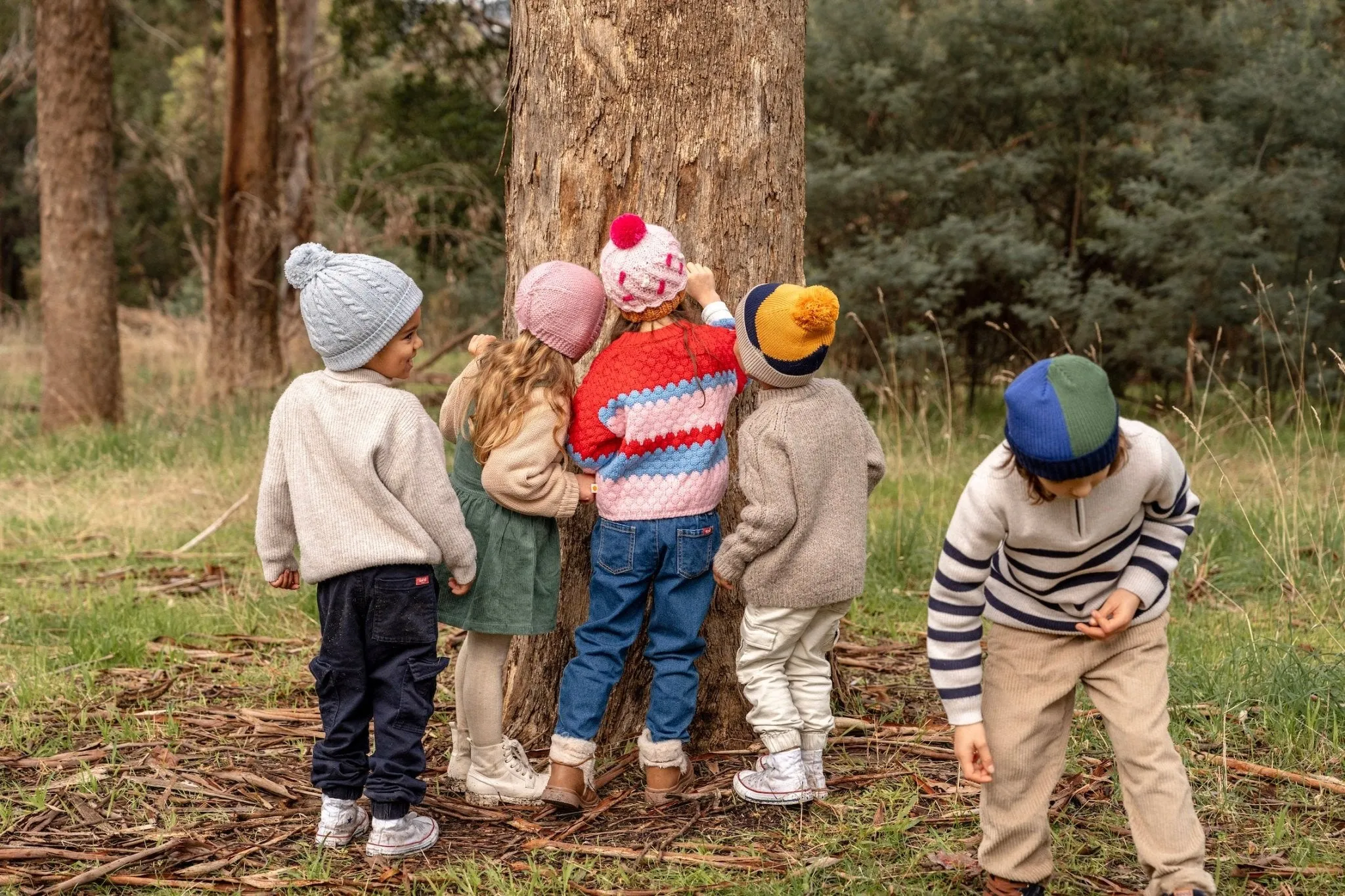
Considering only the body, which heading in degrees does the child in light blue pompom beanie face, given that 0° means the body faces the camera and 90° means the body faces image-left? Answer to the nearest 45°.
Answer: approximately 225°

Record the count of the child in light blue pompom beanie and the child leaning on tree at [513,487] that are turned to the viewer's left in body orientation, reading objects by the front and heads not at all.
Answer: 0

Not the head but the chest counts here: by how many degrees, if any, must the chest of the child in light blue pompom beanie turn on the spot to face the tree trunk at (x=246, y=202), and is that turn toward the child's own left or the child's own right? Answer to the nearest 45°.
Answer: approximately 45° to the child's own left

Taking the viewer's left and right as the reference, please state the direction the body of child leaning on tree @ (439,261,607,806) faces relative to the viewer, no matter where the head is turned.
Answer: facing away from the viewer and to the right of the viewer

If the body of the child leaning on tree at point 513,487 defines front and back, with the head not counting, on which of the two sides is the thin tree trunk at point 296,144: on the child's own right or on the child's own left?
on the child's own left

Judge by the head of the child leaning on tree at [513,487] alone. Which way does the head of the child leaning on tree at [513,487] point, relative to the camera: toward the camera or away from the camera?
away from the camera

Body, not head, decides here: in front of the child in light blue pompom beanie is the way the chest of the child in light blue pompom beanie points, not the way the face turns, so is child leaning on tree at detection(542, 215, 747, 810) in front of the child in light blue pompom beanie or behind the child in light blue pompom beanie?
in front
